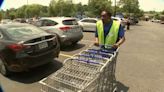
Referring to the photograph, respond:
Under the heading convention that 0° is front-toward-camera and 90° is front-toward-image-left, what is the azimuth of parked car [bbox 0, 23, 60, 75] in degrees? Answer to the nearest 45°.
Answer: approximately 135°

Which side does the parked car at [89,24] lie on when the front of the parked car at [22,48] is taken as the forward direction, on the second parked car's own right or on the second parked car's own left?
on the second parked car's own right

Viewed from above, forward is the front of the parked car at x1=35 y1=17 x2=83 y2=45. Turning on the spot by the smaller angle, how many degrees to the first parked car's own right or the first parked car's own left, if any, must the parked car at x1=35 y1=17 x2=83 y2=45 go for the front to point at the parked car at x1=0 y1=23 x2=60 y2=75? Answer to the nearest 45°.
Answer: approximately 135° to the first parked car's own left

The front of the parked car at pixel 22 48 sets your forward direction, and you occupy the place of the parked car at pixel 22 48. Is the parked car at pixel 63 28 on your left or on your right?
on your right

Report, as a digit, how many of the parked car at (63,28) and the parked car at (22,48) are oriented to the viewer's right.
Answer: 0

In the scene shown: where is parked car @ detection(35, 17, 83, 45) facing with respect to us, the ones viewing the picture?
facing away from the viewer and to the left of the viewer

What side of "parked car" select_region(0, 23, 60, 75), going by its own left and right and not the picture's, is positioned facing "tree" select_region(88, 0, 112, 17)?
right
